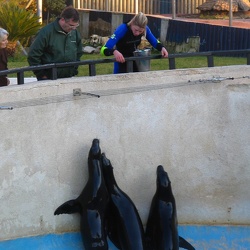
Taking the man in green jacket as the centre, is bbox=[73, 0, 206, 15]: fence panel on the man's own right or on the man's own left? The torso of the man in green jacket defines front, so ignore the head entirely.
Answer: on the man's own left

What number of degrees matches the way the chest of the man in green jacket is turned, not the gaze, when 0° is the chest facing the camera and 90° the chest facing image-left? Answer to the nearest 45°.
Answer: approximately 315°
